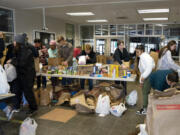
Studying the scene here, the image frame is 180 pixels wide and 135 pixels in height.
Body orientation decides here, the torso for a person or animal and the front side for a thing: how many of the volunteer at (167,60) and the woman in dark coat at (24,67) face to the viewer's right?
1

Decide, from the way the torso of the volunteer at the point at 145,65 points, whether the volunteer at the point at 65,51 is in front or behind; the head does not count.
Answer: in front

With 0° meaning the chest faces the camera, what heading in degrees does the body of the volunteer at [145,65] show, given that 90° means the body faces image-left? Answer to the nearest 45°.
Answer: approximately 90°

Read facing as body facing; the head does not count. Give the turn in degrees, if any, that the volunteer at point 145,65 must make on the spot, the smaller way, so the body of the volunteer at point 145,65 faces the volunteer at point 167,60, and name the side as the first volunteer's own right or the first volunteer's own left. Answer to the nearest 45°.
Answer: approximately 135° to the first volunteer's own right

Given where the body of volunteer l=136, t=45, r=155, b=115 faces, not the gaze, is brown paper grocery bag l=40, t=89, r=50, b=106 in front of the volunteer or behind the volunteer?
in front
